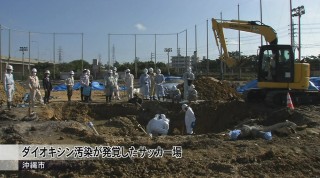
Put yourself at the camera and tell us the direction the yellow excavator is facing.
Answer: facing to the left of the viewer

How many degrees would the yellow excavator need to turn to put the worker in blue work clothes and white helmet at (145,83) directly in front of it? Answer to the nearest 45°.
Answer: approximately 45° to its right
